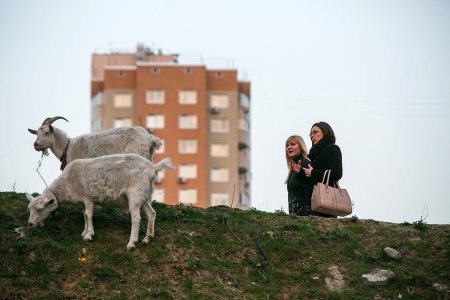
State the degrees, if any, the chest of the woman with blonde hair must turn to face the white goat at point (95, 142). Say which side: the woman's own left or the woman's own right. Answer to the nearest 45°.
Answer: approximately 45° to the woman's own right

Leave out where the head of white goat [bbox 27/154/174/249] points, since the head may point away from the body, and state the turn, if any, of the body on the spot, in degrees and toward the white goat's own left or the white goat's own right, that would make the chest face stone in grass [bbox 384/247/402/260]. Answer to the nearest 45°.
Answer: approximately 180°

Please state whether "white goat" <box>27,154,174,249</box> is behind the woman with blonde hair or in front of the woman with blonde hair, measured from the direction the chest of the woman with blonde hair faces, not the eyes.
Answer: in front

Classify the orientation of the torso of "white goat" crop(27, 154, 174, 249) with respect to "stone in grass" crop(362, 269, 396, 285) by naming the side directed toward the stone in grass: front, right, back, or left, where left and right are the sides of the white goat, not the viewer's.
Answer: back

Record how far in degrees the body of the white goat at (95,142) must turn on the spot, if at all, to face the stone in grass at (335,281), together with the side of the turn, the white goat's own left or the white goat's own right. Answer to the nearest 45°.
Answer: approximately 135° to the white goat's own left

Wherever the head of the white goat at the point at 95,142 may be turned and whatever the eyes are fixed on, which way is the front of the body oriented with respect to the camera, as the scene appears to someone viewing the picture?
to the viewer's left

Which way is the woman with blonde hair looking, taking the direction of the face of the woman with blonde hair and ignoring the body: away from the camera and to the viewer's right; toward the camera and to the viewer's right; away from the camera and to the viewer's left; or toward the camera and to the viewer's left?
toward the camera and to the viewer's left

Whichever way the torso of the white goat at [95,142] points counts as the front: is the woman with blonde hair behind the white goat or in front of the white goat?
behind

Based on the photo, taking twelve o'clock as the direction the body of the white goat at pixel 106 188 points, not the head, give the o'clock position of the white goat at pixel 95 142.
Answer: the white goat at pixel 95 142 is roughly at 3 o'clock from the white goat at pixel 106 188.

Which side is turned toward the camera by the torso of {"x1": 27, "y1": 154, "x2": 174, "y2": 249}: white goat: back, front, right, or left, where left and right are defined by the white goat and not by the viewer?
left

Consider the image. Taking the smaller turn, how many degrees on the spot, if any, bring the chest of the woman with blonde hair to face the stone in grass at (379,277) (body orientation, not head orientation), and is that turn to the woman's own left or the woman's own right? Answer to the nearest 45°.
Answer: approximately 90° to the woman's own left
